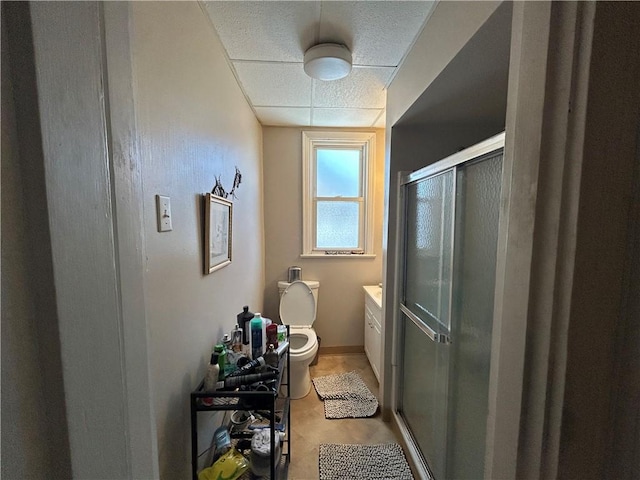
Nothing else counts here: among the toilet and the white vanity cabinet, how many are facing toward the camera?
1

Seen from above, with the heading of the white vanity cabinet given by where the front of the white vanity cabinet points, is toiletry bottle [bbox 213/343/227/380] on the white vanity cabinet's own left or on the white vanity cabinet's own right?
on the white vanity cabinet's own left

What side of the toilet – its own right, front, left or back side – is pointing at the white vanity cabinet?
left

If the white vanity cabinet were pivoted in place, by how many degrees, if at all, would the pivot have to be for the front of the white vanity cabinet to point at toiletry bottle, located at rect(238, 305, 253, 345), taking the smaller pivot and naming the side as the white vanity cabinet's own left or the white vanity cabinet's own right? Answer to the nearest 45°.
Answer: approximately 45° to the white vanity cabinet's own left

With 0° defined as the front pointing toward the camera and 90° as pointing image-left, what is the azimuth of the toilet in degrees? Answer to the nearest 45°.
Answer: approximately 0°

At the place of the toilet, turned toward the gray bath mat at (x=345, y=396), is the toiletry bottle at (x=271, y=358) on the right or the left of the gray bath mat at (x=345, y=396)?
right

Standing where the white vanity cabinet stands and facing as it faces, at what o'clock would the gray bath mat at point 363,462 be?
The gray bath mat is roughly at 9 o'clock from the white vanity cabinet.

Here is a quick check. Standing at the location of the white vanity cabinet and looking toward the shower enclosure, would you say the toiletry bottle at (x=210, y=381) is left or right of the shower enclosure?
right

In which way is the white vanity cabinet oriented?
to the viewer's left

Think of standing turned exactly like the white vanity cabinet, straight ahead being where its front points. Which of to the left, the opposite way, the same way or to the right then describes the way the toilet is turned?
to the left
